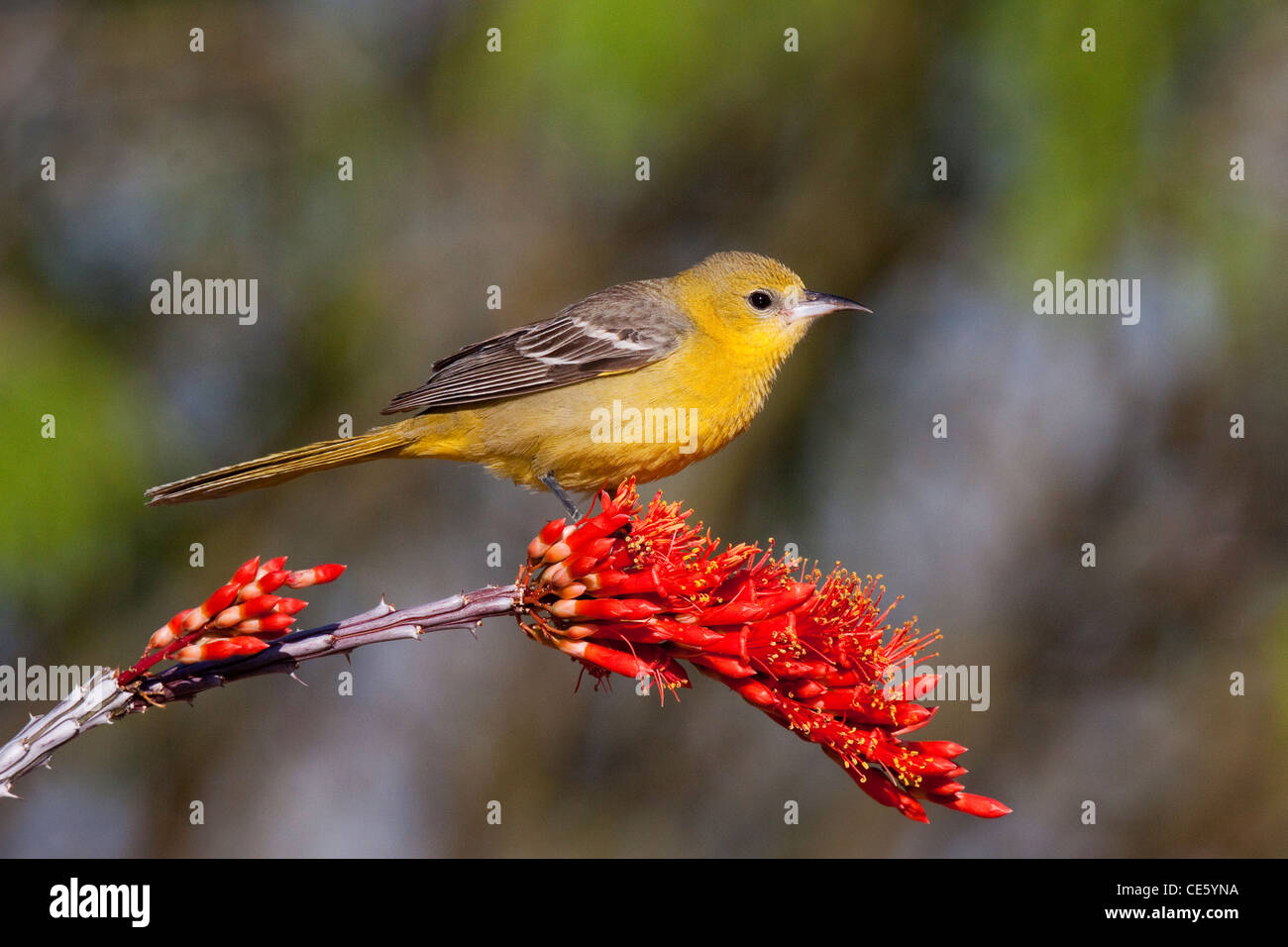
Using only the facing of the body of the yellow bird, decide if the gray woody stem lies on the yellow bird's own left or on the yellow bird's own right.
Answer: on the yellow bird's own right

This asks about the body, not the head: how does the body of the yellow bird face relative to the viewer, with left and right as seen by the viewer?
facing to the right of the viewer
